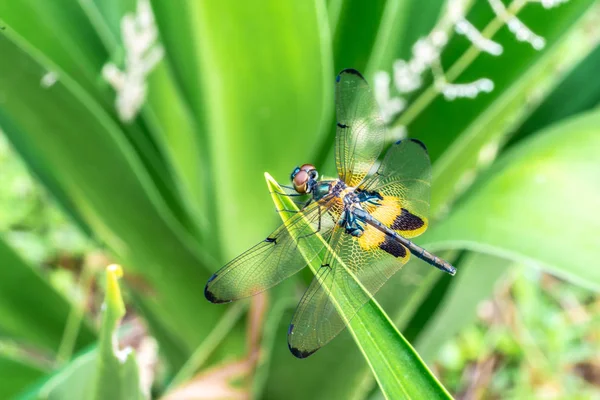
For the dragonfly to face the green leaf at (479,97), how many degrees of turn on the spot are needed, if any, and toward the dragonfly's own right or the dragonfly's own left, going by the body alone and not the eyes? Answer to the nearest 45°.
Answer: approximately 135° to the dragonfly's own right

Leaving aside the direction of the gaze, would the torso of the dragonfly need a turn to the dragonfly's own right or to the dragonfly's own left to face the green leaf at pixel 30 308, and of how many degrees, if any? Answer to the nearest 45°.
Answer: approximately 45° to the dragonfly's own left

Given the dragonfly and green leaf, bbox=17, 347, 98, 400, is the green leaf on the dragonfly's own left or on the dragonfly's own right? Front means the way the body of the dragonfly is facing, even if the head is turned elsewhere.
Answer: on the dragonfly's own left

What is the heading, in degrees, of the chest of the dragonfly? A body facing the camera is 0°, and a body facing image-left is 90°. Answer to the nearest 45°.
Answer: approximately 135°

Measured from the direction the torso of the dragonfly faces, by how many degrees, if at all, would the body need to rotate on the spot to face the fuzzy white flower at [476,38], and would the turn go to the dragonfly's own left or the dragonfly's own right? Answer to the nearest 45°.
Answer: approximately 135° to the dragonfly's own right
